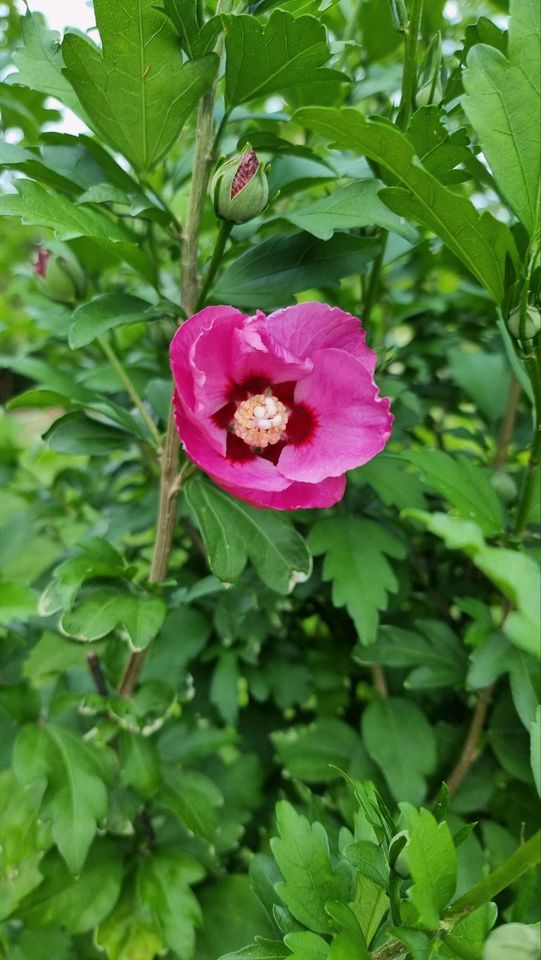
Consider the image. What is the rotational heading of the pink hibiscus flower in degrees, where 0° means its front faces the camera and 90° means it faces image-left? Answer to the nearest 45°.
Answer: approximately 0°
